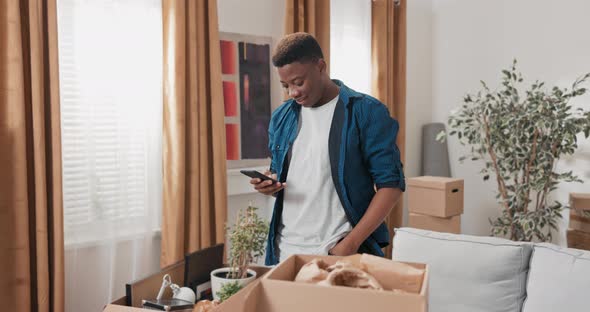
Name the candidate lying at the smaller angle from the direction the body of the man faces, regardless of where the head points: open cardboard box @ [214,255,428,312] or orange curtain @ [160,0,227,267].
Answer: the open cardboard box

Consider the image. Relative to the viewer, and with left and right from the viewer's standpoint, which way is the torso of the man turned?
facing the viewer and to the left of the viewer

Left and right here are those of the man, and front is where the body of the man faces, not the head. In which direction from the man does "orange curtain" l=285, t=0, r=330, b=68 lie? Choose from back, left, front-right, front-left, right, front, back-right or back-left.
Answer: back-right

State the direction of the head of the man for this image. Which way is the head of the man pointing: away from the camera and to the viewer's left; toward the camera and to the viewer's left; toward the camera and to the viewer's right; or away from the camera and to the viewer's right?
toward the camera and to the viewer's left

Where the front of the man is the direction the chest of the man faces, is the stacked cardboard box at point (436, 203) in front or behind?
behind

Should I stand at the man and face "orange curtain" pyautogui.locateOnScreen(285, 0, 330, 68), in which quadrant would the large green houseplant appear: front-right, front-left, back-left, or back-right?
front-right

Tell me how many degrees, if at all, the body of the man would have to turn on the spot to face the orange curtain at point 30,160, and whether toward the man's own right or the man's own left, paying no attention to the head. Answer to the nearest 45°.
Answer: approximately 90° to the man's own right

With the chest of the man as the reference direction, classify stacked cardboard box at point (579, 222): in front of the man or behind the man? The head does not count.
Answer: behind
